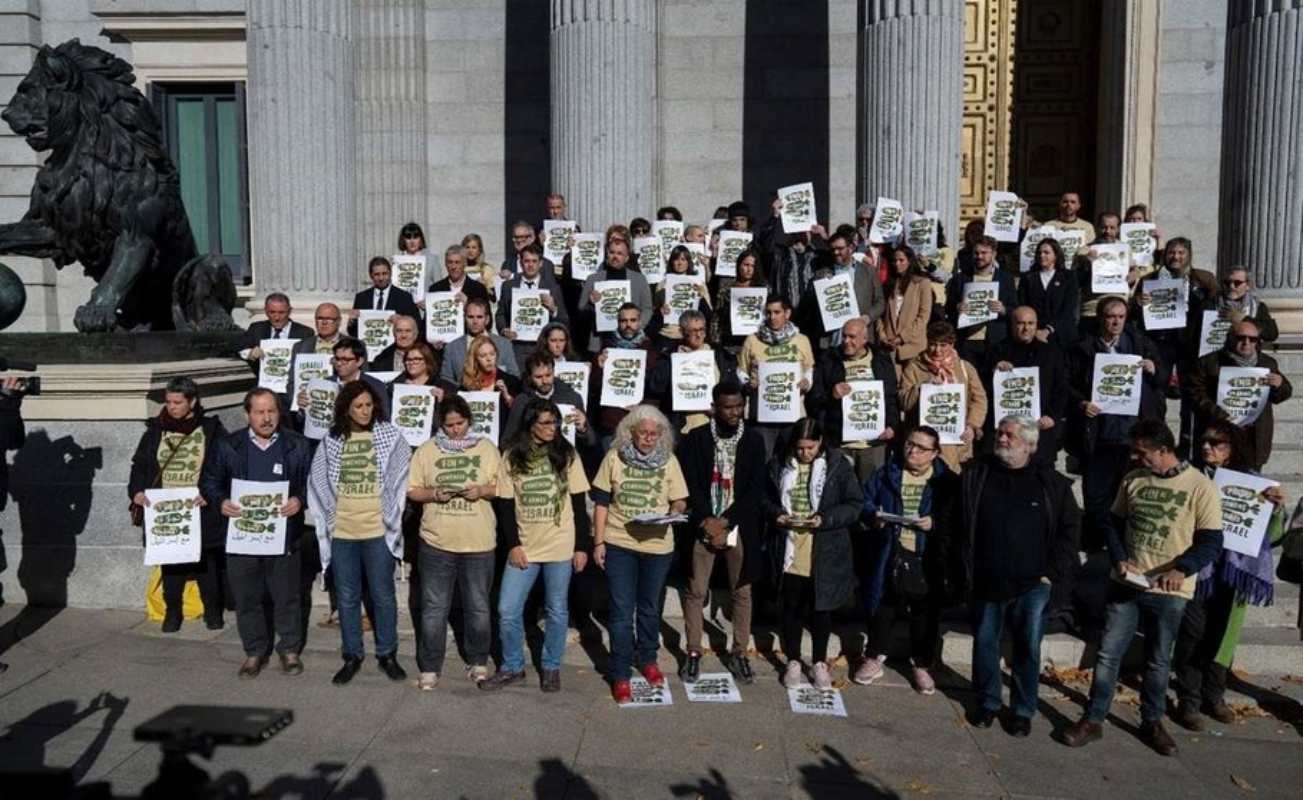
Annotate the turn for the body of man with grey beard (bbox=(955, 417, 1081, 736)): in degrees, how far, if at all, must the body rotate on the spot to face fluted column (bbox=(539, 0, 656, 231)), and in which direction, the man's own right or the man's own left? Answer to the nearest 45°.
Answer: approximately 135° to the man's own right

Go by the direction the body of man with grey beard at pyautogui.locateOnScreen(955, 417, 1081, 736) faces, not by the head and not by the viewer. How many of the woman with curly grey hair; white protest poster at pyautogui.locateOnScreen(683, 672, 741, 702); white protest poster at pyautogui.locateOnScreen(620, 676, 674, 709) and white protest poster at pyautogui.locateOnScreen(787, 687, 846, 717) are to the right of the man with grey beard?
4

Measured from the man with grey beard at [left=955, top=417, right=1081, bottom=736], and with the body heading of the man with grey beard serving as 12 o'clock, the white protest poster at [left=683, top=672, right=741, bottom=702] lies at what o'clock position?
The white protest poster is roughly at 3 o'clock from the man with grey beard.

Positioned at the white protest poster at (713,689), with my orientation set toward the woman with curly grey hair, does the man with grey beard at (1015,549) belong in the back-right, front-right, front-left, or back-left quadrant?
back-left

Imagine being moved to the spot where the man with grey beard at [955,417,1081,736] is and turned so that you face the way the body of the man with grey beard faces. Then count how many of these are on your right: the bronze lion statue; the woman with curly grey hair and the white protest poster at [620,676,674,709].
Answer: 3

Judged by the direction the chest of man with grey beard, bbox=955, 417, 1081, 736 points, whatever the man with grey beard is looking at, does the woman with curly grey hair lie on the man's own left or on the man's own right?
on the man's own right

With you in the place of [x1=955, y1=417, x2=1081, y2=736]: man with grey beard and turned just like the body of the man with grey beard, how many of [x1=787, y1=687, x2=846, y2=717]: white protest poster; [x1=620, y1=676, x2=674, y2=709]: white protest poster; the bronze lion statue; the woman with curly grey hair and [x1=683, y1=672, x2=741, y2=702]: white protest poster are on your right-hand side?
5

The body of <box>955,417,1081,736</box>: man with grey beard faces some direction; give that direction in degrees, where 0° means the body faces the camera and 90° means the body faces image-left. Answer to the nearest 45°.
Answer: approximately 0°

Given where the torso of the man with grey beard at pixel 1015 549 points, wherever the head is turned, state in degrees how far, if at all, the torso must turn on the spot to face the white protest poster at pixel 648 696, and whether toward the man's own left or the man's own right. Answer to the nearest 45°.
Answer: approximately 90° to the man's own right

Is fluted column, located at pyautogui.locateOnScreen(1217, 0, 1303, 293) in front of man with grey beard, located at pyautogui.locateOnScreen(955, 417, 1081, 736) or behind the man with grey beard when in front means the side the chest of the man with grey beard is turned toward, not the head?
behind

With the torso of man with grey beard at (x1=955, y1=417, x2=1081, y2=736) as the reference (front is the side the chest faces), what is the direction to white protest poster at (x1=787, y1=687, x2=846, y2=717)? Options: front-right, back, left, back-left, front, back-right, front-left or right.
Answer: right

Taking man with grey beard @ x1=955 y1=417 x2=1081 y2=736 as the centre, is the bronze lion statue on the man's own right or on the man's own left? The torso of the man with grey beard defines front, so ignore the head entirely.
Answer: on the man's own right
